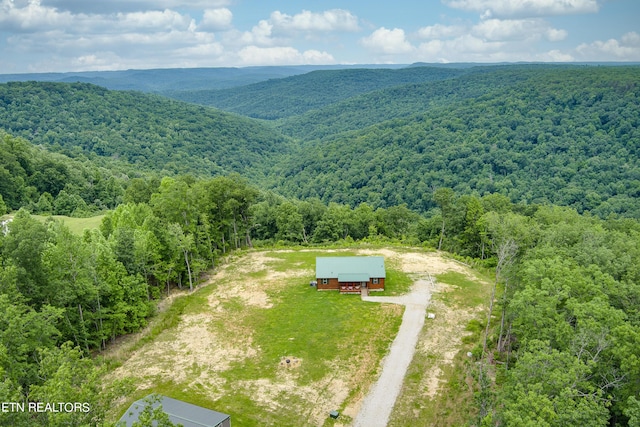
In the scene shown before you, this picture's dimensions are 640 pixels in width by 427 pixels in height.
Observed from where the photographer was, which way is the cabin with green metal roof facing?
facing the viewer
